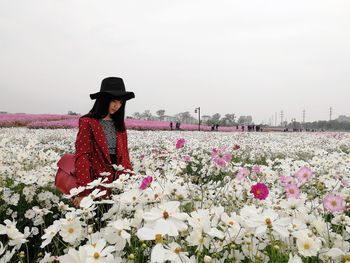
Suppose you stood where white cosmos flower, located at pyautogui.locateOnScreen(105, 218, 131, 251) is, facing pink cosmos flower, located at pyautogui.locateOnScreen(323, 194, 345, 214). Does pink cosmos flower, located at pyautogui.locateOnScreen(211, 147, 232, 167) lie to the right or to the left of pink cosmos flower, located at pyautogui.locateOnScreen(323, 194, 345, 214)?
left

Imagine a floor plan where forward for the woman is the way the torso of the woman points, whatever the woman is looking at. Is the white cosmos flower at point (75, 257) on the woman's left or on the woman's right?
on the woman's right

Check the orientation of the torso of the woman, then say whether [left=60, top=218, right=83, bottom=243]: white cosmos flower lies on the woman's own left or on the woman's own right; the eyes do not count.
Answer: on the woman's own right

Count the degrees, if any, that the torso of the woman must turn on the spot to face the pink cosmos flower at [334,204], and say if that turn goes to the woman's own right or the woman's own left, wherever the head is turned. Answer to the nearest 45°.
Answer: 0° — they already face it

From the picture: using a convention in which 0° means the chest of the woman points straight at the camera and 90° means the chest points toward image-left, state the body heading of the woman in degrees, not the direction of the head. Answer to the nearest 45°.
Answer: approximately 315°

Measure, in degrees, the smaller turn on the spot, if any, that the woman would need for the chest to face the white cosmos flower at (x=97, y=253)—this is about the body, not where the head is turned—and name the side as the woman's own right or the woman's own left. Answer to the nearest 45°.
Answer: approximately 45° to the woman's own right
